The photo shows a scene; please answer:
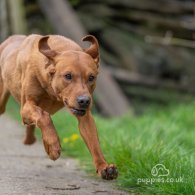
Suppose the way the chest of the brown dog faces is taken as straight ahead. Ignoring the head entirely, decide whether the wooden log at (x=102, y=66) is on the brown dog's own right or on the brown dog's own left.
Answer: on the brown dog's own left

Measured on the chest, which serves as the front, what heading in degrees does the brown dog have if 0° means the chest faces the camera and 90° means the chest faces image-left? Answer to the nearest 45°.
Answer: approximately 315°
